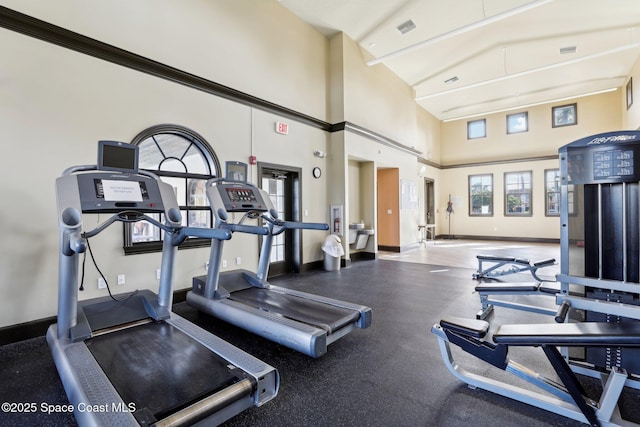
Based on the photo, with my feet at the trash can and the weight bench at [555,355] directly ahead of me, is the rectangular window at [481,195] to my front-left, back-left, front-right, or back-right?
back-left

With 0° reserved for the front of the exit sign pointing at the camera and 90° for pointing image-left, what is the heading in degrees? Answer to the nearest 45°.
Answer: approximately 315°

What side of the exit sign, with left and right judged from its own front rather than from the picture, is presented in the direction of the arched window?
right

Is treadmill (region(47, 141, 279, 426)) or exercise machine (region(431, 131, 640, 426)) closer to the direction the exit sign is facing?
the exercise machine

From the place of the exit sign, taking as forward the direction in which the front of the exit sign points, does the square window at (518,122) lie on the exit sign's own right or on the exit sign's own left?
on the exit sign's own left

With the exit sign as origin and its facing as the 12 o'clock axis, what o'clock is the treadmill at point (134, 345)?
The treadmill is roughly at 2 o'clock from the exit sign.
